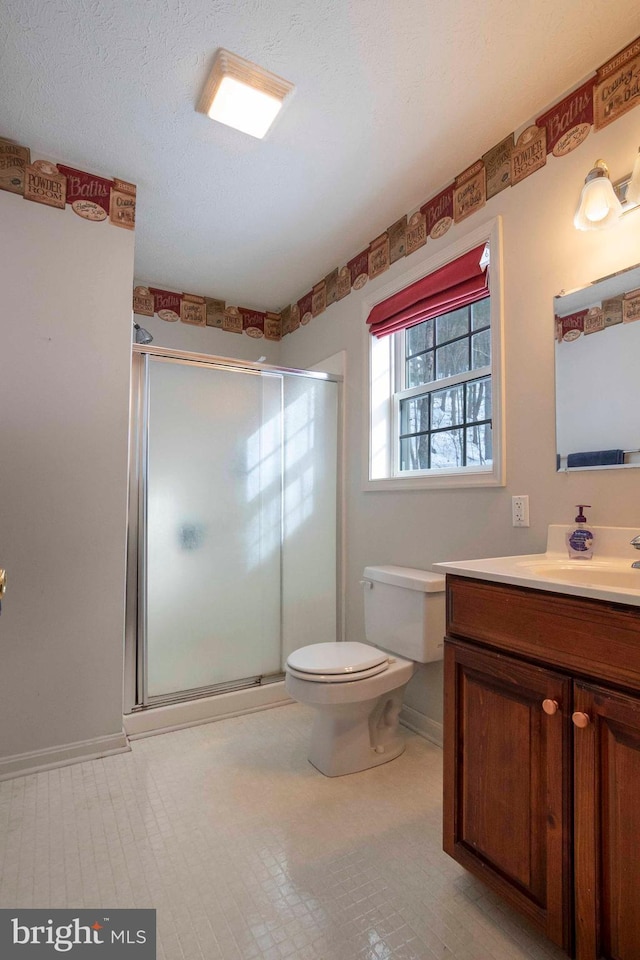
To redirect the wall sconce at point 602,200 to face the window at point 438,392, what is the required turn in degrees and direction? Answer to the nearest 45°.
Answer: approximately 90° to its right

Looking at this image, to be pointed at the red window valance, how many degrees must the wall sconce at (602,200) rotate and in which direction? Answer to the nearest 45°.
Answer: approximately 90° to its right

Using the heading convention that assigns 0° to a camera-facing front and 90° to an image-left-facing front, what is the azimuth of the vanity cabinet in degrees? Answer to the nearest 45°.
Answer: approximately 45°

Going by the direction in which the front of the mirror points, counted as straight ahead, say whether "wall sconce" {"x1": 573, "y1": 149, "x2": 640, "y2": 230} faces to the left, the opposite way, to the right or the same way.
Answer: the same way

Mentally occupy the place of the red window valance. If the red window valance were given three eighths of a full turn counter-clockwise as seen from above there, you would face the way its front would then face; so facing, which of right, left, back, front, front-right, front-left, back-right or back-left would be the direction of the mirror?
front-right

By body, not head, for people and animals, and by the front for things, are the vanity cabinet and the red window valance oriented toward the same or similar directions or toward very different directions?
same or similar directions

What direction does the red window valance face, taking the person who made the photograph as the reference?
facing the viewer and to the left of the viewer

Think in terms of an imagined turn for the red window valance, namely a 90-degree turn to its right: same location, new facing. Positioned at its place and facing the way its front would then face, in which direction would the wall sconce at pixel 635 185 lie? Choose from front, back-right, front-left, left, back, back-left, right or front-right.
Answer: back

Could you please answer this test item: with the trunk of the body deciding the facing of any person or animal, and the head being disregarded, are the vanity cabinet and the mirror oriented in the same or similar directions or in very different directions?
same or similar directions
